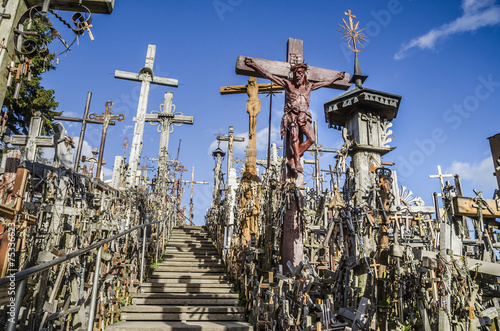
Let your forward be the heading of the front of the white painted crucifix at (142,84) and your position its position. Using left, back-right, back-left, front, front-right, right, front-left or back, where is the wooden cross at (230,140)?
back-left

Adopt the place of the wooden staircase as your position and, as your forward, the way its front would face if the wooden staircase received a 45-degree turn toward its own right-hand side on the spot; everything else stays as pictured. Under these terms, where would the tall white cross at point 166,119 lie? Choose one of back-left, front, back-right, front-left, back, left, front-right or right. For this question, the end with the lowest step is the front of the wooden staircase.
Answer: back-right

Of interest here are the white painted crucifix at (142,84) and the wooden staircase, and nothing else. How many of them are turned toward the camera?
2

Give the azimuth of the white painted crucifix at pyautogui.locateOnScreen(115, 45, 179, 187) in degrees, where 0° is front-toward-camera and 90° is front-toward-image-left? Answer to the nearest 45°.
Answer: approximately 0°

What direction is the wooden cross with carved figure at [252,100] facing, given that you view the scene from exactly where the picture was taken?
facing the viewer

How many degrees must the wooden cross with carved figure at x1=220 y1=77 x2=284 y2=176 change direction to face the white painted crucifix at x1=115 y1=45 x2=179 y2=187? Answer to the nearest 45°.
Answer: approximately 90° to its right

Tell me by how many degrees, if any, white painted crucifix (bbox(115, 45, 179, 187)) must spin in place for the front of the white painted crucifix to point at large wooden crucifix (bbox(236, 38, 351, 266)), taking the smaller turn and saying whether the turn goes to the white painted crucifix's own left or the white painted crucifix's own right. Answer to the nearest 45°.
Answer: approximately 45° to the white painted crucifix's own left
